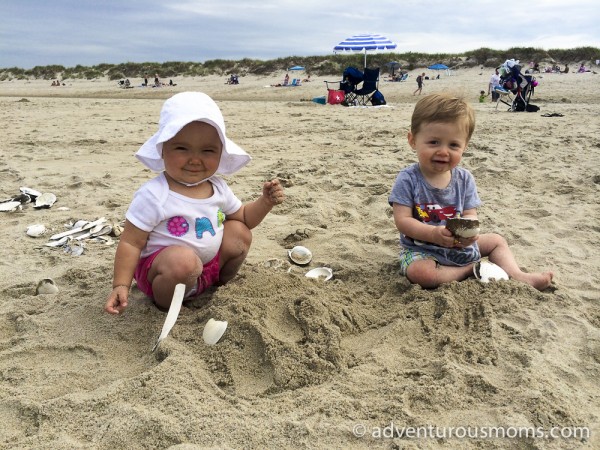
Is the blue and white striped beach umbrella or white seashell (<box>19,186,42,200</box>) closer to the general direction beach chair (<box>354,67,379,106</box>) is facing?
the white seashell

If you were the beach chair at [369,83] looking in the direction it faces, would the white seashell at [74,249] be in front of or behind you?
in front

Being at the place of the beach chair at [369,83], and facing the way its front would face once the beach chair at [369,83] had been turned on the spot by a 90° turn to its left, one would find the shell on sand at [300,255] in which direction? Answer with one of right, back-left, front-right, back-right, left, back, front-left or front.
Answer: front-right

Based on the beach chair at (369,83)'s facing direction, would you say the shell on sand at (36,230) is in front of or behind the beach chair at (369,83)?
in front

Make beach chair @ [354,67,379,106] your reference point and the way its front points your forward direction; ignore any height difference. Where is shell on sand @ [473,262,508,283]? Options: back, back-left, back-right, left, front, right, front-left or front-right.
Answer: front-left

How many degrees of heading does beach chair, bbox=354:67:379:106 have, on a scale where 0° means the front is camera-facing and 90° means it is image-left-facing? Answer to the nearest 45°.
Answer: approximately 45°

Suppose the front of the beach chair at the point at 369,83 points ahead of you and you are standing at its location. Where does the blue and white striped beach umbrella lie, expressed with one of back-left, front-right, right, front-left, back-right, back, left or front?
back-right
